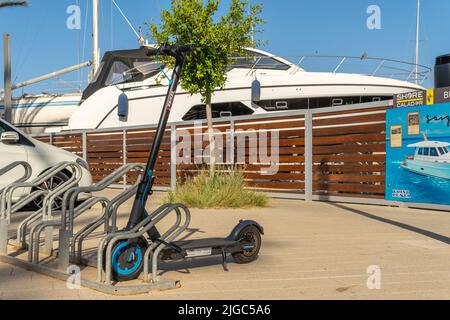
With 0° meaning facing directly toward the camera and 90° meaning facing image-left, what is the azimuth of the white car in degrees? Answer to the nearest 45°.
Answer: approximately 270°

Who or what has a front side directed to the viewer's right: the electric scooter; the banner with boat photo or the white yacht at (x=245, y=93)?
the white yacht

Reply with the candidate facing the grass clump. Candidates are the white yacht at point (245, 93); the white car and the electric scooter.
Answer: the white car

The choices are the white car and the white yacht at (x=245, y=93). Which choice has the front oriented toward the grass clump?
the white car

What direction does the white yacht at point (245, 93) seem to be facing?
to the viewer's right

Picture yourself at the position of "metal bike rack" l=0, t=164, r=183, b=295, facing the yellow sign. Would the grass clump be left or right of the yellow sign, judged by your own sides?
left

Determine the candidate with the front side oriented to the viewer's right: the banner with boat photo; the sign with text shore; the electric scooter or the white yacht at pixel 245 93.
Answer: the white yacht

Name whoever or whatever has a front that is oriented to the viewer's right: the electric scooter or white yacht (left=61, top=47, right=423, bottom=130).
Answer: the white yacht

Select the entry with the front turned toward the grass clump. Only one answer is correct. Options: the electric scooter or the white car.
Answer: the white car

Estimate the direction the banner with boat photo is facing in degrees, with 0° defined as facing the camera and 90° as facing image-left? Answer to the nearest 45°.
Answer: approximately 45°
